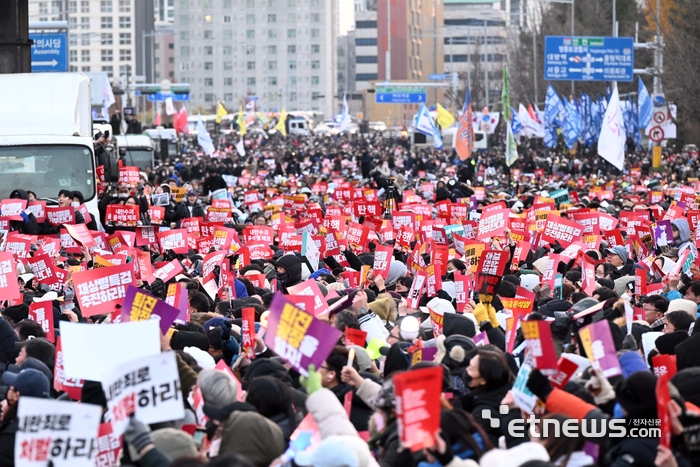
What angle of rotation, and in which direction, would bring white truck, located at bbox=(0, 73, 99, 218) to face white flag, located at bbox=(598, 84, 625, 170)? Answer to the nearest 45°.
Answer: approximately 135° to its left

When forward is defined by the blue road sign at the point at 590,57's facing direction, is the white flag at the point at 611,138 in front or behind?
in front

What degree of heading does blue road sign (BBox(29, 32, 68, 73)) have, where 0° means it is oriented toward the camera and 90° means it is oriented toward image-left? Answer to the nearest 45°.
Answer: approximately 0°

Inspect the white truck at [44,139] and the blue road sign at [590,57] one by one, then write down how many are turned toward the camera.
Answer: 2

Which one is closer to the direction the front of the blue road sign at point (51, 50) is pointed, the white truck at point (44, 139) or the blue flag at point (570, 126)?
the white truck

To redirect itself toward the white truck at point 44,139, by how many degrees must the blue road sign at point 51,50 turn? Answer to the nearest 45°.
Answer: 0° — it already faces it

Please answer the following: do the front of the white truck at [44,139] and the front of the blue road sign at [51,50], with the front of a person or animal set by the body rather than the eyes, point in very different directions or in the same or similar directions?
same or similar directions

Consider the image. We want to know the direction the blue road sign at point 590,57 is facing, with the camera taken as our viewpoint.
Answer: facing the viewer

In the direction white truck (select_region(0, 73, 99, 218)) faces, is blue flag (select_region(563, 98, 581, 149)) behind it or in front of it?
behind

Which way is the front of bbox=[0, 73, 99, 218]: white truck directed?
toward the camera

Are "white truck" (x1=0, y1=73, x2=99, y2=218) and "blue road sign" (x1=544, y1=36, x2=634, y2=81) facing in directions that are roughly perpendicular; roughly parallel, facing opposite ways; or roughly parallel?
roughly parallel

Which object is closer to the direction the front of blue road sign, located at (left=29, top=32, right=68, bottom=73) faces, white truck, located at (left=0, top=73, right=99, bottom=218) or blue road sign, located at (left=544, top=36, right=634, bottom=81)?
the white truck

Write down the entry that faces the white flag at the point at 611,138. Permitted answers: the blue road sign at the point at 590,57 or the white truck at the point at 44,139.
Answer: the blue road sign

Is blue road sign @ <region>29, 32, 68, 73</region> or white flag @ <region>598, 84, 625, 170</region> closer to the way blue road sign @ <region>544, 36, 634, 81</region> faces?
the white flag

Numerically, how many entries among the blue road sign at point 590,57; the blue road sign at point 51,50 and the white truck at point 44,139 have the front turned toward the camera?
3
